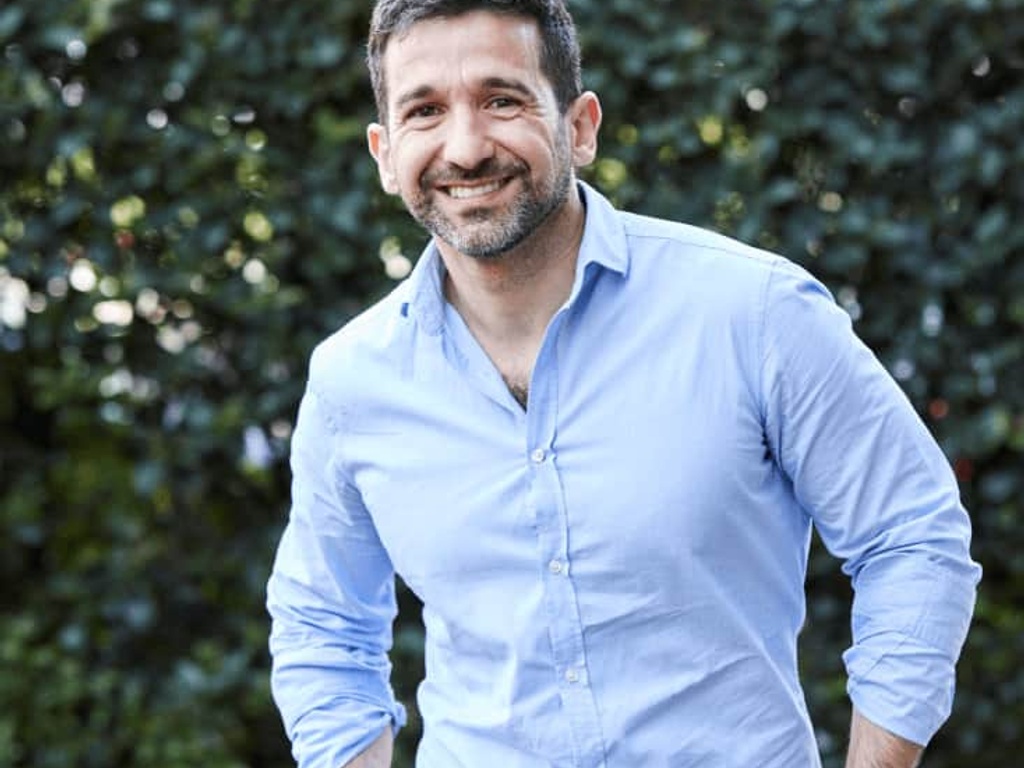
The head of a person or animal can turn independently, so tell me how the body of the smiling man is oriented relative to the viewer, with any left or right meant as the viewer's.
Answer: facing the viewer
